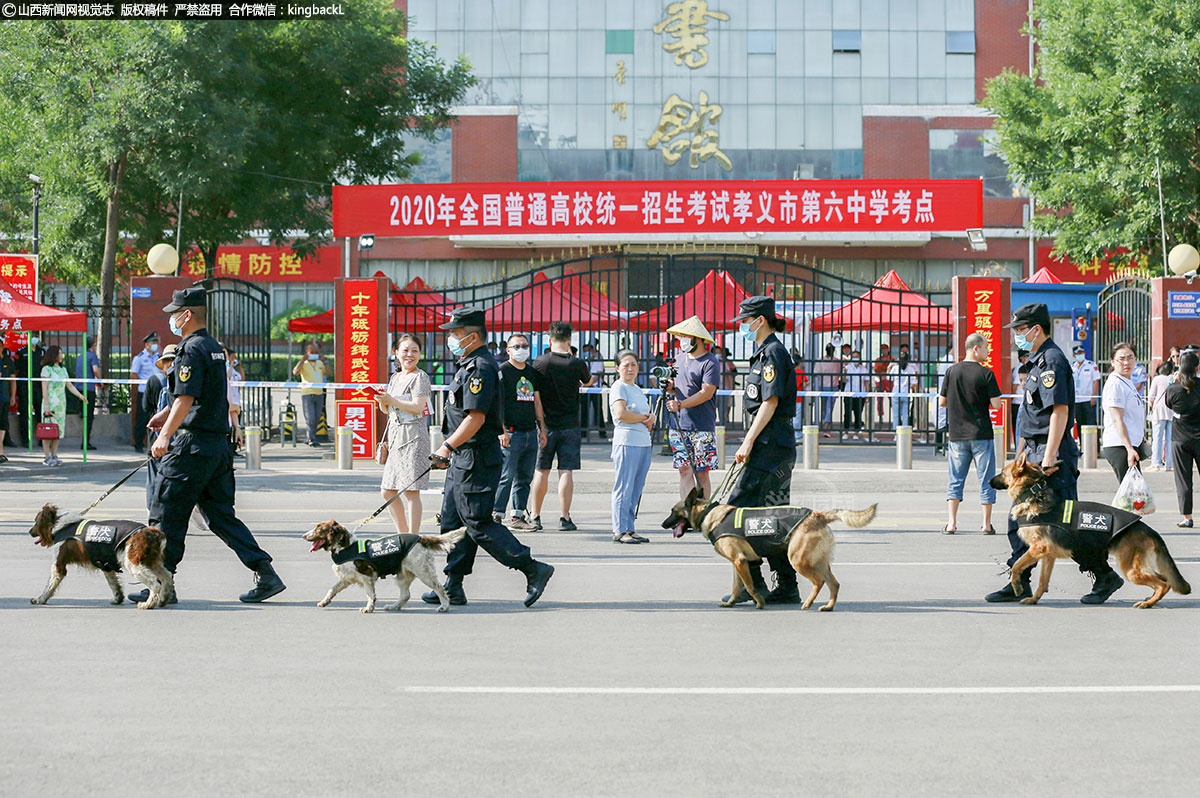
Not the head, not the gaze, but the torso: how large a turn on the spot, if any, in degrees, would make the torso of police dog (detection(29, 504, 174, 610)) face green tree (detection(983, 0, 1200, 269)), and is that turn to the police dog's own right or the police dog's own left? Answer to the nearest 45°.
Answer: approximately 135° to the police dog's own right

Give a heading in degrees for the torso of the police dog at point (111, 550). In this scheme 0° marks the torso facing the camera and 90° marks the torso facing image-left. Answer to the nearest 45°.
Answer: approximately 90°

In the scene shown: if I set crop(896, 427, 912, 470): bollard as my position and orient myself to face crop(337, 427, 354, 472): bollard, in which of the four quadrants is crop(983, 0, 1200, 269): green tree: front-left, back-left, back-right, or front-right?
back-right

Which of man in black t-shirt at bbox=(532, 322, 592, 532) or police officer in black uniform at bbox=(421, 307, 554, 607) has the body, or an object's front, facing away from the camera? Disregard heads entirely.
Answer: the man in black t-shirt

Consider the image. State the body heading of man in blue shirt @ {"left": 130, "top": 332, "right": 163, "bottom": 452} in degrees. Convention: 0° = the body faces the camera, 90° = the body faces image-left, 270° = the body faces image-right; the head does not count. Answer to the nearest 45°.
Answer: approximately 315°

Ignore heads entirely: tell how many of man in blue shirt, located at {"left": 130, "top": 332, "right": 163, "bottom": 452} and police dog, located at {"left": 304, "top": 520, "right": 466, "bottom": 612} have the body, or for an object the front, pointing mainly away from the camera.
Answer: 0

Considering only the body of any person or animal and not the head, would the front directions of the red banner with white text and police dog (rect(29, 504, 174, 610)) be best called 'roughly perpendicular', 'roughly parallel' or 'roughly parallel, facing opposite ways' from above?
roughly perpendicular

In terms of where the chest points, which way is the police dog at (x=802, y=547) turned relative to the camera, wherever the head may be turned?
to the viewer's left

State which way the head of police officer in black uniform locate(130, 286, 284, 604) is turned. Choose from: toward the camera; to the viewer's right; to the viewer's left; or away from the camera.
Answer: to the viewer's left

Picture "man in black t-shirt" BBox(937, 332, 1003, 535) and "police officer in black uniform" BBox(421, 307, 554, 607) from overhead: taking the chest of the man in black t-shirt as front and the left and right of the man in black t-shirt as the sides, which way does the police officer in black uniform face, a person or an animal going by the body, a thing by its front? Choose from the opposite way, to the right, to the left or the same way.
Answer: to the left

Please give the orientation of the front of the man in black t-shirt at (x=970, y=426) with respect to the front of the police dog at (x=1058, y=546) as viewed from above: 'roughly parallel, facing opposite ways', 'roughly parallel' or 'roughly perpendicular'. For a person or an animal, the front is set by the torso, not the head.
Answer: roughly perpendicular

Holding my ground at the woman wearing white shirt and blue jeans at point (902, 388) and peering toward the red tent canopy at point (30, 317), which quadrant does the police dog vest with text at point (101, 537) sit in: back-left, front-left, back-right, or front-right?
front-left

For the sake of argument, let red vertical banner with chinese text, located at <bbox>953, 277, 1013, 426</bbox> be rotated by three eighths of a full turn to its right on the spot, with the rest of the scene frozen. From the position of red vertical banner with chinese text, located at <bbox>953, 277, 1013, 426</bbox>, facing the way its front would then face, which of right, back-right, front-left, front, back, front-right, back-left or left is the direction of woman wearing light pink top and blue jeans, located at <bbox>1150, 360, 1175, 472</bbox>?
back

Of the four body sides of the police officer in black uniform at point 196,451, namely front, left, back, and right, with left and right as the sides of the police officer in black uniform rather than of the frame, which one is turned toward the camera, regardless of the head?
left

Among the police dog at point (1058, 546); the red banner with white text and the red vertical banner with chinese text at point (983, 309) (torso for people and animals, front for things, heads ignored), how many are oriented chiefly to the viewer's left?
1

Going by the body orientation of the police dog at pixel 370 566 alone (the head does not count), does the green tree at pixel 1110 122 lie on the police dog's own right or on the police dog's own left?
on the police dog's own right

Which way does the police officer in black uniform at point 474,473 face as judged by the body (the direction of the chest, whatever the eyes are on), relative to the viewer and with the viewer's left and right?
facing to the left of the viewer
